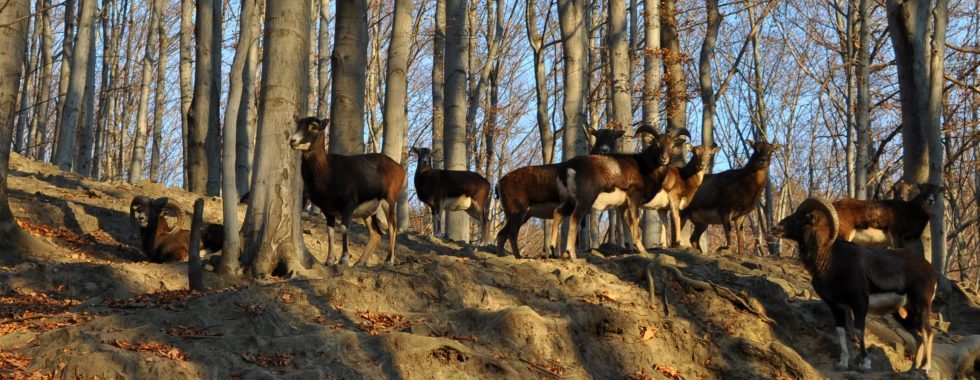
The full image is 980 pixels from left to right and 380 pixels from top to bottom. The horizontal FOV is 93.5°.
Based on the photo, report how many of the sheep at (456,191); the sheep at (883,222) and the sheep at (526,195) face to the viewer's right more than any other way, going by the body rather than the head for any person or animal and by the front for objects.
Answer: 2

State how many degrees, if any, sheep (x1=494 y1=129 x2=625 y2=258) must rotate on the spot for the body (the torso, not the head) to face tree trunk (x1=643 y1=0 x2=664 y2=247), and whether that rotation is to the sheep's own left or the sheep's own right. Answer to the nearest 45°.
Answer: approximately 45° to the sheep's own left

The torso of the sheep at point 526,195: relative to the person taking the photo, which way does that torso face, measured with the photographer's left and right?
facing to the right of the viewer

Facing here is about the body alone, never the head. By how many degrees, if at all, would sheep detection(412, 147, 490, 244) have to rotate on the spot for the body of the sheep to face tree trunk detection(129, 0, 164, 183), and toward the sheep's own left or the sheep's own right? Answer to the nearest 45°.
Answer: approximately 45° to the sheep's own right

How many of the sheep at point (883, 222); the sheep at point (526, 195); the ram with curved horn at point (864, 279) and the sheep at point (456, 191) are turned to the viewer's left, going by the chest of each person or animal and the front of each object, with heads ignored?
2

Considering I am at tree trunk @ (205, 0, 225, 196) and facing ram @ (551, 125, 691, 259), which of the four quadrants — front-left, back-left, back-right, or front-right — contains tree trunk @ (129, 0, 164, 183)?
back-left

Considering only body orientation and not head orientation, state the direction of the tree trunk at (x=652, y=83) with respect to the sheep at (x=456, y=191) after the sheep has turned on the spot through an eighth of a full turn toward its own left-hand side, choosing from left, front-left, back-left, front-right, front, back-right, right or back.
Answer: back-left

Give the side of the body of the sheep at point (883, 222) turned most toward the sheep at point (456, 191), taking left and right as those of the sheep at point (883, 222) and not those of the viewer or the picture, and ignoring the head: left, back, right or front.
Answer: back

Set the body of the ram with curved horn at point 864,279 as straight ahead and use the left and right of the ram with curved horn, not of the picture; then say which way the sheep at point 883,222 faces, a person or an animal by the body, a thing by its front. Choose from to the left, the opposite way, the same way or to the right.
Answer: the opposite way

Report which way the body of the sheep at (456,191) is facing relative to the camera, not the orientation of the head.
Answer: to the viewer's left

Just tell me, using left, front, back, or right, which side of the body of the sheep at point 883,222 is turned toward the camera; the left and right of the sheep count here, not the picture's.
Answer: right

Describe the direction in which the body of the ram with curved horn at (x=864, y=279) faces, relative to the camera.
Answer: to the viewer's left
